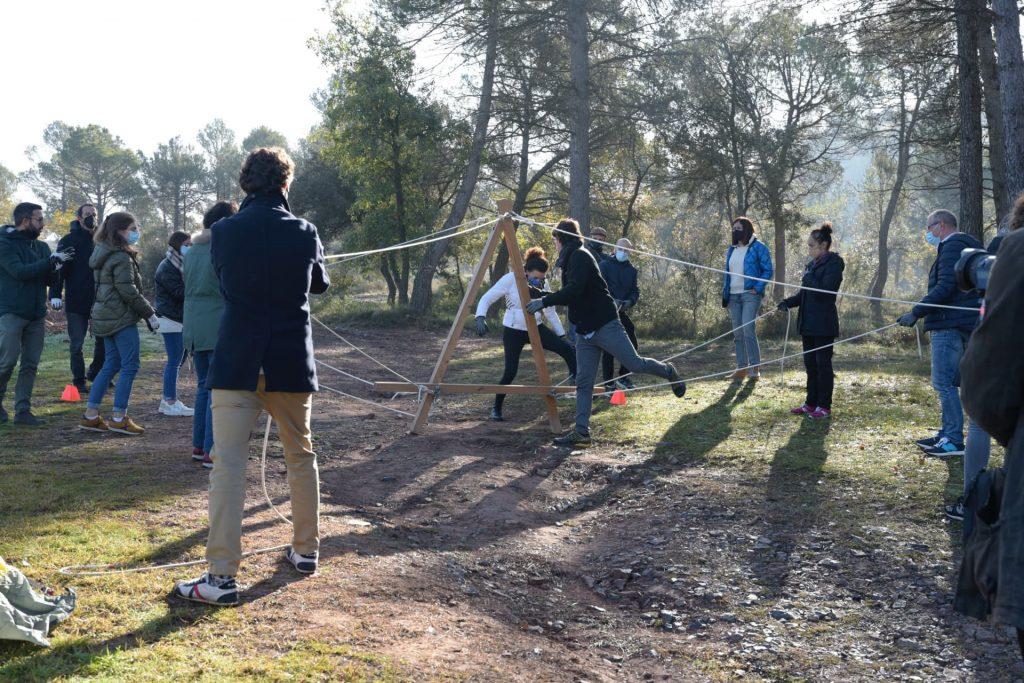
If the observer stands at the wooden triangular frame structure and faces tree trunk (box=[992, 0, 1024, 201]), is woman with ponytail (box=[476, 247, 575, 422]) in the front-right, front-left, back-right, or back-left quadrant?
front-left

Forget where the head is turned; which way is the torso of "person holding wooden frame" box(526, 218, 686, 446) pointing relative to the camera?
to the viewer's left

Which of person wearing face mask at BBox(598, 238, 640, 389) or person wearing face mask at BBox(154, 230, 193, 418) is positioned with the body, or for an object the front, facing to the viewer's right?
person wearing face mask at BBox(154, 230, 193, 418)

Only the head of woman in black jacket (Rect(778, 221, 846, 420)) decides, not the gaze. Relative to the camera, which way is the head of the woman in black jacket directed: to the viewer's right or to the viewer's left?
to the viewer's left

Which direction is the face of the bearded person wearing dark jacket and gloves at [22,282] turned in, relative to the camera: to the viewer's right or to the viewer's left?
to the viewer's right

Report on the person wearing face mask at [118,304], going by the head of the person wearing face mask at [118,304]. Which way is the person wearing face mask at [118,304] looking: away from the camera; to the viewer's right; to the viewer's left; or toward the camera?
to the viewer's right

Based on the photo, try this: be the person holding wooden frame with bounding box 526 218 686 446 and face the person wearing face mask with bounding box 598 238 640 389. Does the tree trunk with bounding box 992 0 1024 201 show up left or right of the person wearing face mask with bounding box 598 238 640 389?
right

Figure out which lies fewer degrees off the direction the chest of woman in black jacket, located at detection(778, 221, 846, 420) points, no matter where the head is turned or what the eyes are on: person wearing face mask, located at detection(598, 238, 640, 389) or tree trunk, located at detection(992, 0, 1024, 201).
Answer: the person wearing face mask

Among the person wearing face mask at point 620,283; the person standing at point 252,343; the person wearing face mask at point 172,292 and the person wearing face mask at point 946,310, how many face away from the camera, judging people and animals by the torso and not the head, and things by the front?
1

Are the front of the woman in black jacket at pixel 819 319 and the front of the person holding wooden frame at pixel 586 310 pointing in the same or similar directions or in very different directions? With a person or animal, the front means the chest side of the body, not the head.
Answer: same or similar directions

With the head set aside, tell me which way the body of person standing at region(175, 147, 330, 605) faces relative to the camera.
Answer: away from the camera

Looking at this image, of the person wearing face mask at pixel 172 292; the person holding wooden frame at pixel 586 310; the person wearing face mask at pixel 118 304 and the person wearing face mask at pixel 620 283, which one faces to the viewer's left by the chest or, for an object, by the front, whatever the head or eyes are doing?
the person holding wooden frame

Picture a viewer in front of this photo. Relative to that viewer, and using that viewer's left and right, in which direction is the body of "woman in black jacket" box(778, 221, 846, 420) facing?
facing to the left of the viewer

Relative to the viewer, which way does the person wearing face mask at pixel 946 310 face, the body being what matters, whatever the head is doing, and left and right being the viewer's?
facing to the left of the viewer

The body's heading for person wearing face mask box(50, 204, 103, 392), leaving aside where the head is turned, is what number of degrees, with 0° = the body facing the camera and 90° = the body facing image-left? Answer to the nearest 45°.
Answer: approximately 315°

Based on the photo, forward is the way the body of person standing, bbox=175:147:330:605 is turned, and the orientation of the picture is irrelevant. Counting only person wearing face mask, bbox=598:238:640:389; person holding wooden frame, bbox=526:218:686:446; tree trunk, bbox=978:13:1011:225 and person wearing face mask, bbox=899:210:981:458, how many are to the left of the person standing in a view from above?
0

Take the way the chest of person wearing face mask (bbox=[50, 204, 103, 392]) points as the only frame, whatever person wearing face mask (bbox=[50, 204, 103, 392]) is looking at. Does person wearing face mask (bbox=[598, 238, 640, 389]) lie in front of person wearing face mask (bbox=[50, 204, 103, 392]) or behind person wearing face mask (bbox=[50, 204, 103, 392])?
in front

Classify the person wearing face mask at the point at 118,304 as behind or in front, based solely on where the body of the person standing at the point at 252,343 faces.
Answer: in front

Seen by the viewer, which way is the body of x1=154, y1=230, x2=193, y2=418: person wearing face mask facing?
to the viewer's right
